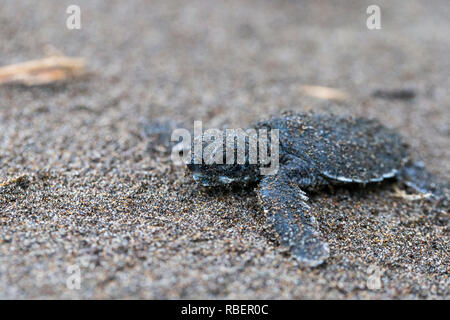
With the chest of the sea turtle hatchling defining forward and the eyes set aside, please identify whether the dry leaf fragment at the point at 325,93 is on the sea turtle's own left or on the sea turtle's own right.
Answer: on the sea turtle's own right

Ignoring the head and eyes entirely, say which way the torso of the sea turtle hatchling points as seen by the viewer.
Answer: to the viewer's left
